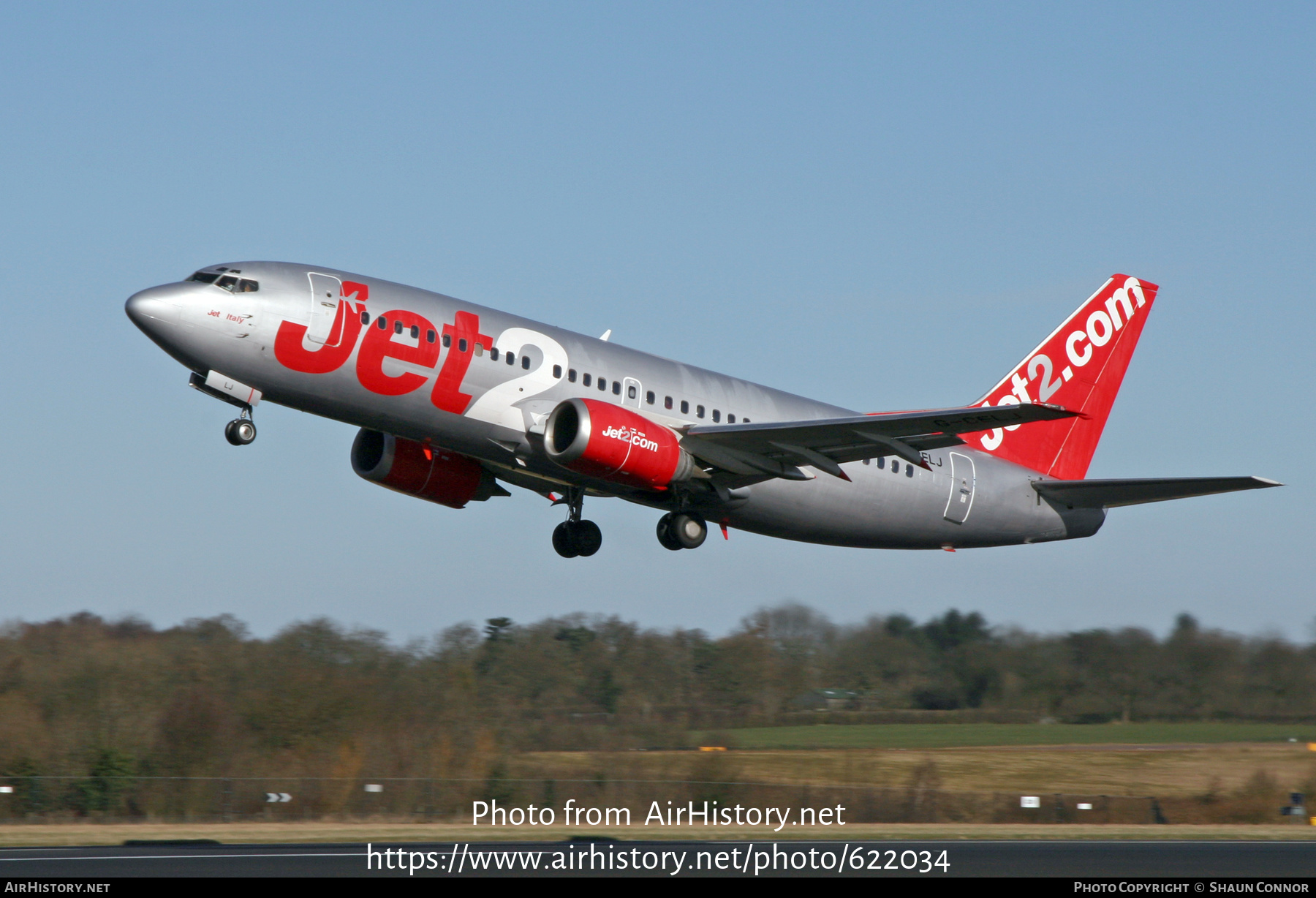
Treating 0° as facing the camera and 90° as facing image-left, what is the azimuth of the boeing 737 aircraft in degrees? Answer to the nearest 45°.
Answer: approximately 45°
